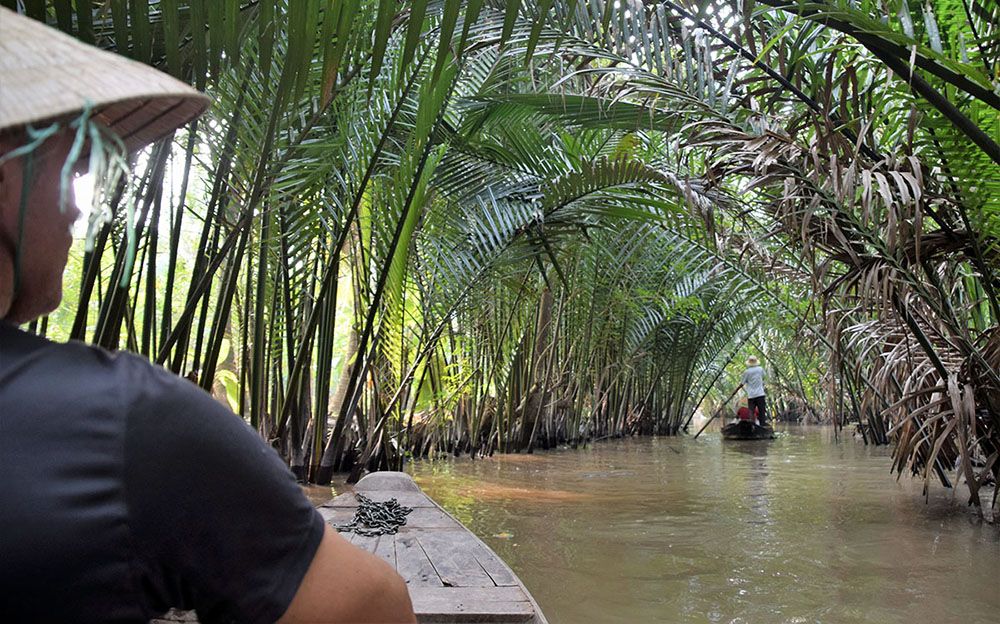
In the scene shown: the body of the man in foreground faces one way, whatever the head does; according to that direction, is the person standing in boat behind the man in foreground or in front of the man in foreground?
in front

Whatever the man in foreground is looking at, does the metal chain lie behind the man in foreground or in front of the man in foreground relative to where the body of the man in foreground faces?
in front

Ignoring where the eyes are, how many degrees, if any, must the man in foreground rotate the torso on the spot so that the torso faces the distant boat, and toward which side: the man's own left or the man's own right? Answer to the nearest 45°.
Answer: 0° — they already face it

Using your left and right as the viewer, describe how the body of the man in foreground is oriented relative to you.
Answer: facing away from the viewer and to the right of the viewer
